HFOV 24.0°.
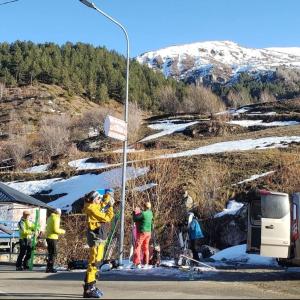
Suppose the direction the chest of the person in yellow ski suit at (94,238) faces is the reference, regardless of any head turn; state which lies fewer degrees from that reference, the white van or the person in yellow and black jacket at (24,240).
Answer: the white van

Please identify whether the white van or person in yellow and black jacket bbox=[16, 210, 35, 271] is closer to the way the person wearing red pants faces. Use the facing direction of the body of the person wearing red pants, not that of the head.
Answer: the person in yellow and black jacket

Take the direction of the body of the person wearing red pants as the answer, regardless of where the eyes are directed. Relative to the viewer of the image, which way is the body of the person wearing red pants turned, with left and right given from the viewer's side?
facing away from the viewer and to the left of the viewer

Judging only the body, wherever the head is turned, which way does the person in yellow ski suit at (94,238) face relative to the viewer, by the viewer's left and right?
facing to the right of the viewer

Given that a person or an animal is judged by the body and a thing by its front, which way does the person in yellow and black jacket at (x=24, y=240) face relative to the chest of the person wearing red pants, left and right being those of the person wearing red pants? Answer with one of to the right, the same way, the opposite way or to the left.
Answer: the opposite way

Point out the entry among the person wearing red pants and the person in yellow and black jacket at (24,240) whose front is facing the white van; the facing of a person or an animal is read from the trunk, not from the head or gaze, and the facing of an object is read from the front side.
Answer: the person in yellow and black jacket

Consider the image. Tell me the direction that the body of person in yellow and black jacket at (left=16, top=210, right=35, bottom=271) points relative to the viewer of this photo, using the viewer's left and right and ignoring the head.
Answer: facing the viewer and to the right of the viewer

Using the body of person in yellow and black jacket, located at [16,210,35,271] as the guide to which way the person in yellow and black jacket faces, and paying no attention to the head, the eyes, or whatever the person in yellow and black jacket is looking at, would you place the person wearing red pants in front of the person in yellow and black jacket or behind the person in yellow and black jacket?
in front

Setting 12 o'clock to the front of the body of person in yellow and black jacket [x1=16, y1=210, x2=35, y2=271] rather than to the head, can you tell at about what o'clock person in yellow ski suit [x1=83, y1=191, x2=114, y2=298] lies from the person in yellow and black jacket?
The person in yellow ski suit is roughly at 1 o'clock from the person in yellow and black jacket.

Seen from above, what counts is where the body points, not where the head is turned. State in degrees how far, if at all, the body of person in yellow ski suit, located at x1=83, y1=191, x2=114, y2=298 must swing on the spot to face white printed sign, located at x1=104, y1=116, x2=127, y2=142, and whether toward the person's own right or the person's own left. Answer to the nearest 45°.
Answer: approximately 90° to the person's own left

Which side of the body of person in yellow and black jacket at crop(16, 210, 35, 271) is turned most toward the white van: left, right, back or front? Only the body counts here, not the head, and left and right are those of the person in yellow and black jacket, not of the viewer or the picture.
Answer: front

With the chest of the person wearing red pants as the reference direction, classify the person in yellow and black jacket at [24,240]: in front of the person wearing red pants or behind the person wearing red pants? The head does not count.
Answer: in front

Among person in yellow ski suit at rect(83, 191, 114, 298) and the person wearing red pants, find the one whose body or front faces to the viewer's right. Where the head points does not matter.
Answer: the person in yellow ski suit
